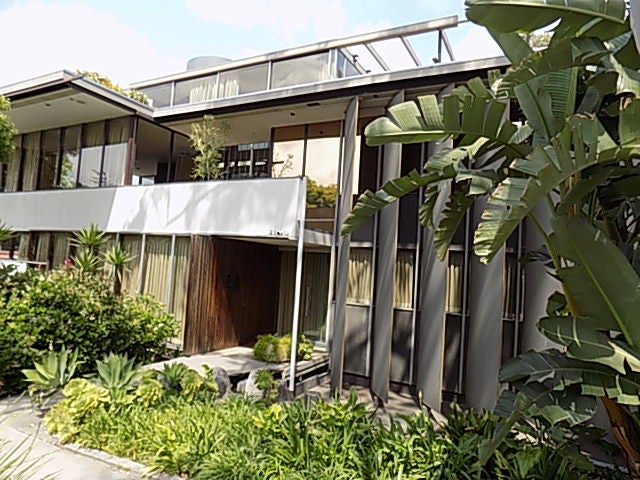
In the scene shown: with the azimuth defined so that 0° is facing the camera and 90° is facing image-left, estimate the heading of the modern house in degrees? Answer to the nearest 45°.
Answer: approximately 45°

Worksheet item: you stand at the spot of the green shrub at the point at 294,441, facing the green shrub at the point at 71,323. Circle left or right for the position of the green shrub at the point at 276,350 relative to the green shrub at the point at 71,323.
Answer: right

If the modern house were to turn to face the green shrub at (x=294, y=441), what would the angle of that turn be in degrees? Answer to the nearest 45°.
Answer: approximately 45° to its left

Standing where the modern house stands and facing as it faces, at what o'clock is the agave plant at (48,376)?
The agave plant is roughly at 12 o'clock from the modern house.

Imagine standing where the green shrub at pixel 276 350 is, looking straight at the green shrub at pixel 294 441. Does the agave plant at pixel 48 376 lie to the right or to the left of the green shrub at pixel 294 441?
right
